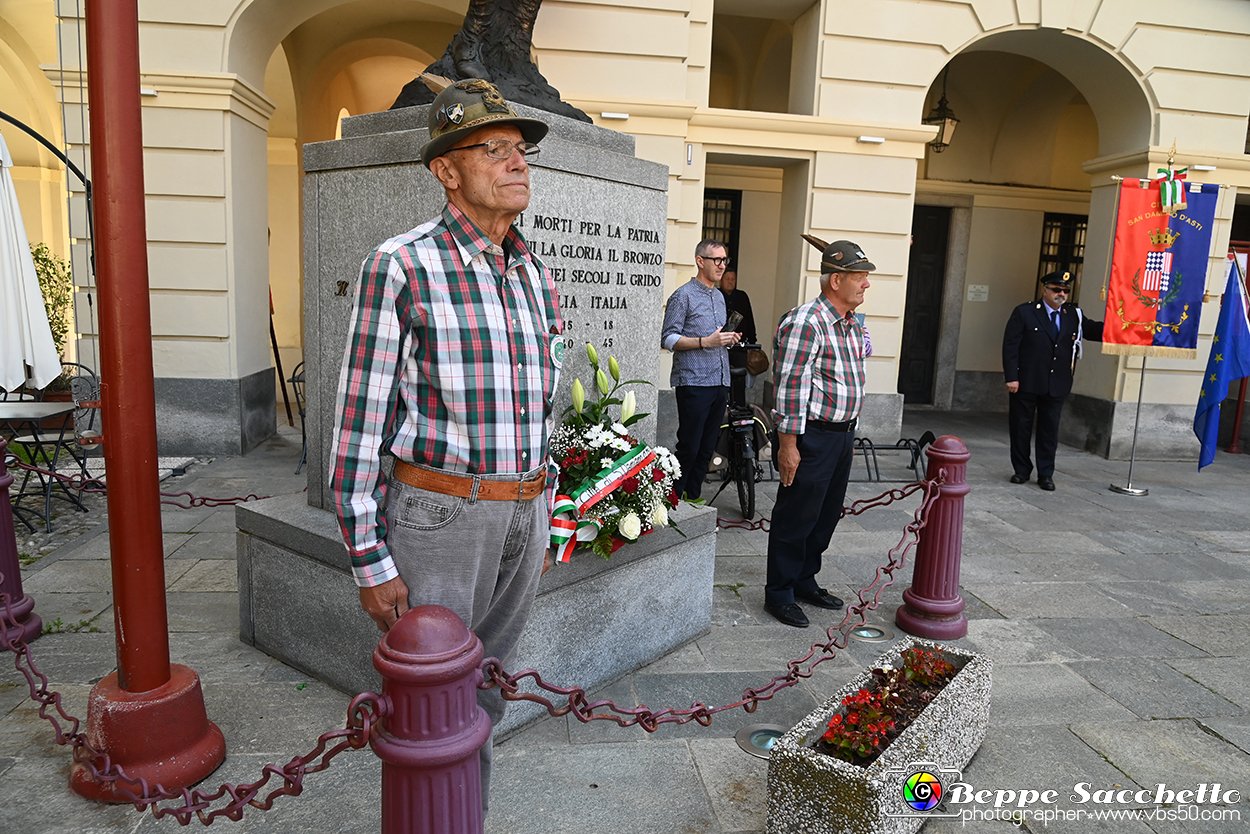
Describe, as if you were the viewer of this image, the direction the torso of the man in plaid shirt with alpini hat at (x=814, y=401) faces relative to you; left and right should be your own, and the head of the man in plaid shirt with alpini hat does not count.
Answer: facing the viewer and to the right of the viewer

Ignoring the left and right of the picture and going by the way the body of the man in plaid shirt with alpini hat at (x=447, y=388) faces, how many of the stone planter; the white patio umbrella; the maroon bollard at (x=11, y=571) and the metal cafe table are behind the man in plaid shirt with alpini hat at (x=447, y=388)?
3

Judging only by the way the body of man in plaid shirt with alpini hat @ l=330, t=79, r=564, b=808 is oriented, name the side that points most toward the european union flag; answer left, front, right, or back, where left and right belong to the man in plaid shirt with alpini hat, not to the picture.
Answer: left

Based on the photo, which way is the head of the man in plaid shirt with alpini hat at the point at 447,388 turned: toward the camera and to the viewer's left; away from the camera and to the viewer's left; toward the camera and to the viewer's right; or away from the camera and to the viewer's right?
toward the camera and to the viewer's right

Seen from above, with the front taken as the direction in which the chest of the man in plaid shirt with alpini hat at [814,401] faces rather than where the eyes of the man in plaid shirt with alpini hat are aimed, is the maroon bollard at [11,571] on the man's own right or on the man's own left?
on the man's own right

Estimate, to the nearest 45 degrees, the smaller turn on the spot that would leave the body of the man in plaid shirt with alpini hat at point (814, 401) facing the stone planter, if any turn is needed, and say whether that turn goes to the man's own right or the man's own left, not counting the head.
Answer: approximately 45° to the man's own right

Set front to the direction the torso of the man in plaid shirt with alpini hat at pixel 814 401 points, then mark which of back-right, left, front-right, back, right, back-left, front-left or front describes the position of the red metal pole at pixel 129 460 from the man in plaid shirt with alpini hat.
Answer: right

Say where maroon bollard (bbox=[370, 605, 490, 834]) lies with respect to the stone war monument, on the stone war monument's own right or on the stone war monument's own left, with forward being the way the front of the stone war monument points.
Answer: on the stone war monument's own right

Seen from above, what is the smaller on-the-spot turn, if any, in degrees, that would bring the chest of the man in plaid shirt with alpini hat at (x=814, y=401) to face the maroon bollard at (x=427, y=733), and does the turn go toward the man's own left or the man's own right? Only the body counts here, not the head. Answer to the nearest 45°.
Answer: approximately 45° to the man's own right

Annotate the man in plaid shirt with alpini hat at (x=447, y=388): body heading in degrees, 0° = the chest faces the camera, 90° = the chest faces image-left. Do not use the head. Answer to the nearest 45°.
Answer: approximately 315°
